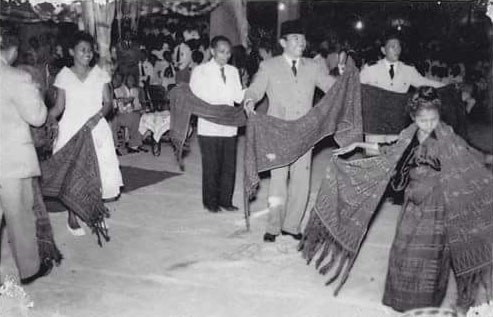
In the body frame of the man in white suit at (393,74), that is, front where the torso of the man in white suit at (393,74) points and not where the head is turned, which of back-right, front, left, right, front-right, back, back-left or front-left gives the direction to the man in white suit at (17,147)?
front-right

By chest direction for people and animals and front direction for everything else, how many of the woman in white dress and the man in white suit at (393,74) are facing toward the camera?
2

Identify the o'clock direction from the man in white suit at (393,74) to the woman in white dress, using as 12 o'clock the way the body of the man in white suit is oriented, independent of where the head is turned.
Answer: The woman in white dress is roughly at 2 o'clock from the man in white suit.

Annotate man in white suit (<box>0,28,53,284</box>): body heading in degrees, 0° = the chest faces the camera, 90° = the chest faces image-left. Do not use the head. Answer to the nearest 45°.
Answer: approximately 225°

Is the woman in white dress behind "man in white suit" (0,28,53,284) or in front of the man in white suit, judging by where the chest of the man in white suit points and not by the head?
in front

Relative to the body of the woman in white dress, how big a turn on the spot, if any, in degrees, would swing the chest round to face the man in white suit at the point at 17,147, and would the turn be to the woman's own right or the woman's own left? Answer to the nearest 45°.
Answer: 0° — they already face them

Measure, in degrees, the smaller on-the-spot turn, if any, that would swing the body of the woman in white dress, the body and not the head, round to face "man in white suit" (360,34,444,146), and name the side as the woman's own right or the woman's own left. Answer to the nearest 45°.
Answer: approximately 90° to the woman's own left

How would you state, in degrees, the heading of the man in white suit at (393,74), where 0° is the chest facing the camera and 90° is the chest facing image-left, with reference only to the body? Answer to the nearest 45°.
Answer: approximately 0°

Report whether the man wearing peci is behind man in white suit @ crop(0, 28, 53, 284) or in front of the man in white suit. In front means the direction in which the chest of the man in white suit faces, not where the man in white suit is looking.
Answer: in front

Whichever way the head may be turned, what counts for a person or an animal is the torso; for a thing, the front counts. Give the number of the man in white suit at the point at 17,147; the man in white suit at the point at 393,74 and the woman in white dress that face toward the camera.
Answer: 2

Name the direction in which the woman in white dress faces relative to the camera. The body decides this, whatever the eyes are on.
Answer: toward the camera
